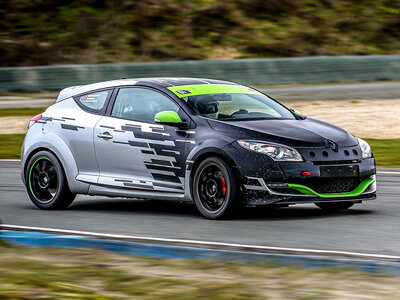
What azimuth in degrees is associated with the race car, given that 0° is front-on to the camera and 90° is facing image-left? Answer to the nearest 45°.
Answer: approximately 315°

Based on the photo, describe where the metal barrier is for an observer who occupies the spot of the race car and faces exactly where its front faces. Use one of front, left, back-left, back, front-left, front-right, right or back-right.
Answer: back-left
